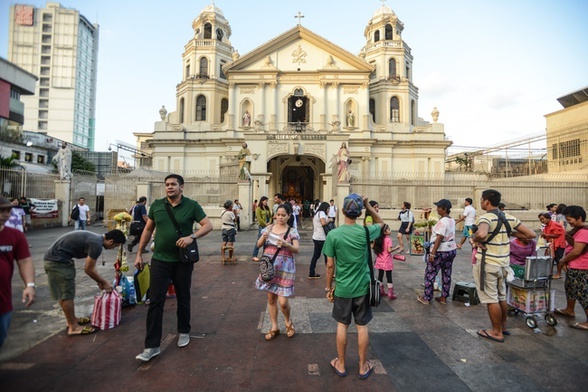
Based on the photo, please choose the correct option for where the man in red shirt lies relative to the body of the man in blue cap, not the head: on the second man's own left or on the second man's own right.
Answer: on the second man's own left

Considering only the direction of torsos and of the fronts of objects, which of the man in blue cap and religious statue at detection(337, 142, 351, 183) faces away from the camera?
the man in blue cap

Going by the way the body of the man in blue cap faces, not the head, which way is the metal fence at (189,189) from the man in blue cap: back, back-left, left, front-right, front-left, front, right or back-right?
front-left

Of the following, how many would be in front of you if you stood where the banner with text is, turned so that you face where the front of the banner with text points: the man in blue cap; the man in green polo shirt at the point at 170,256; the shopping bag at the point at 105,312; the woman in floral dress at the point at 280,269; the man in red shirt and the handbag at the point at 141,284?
6

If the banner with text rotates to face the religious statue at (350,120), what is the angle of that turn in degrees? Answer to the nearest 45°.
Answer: approximately 90° to its left

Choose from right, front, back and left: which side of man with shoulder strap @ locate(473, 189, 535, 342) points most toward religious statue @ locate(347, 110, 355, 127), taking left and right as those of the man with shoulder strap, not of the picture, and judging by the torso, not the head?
front

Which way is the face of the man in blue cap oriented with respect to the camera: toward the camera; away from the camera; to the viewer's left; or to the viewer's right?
away from the camera

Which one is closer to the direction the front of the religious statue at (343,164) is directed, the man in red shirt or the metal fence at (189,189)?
the man in red shirt
